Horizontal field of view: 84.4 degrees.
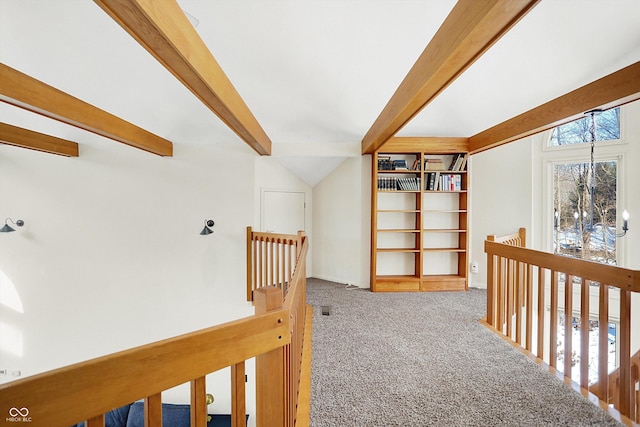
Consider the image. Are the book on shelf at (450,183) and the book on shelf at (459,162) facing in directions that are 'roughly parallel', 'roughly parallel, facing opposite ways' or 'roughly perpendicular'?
roughly parallel

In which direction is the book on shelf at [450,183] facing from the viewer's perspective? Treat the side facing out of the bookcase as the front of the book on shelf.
toward the camera

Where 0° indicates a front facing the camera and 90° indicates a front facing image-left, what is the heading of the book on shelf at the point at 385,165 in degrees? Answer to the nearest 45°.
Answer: approximately 0°

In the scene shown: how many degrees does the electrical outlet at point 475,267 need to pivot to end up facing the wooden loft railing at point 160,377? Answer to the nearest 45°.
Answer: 0° — it already faces it

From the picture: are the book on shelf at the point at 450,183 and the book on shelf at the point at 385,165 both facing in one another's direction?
no

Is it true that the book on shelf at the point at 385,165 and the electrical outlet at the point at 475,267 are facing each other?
no

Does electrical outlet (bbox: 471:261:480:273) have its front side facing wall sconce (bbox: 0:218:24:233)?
no

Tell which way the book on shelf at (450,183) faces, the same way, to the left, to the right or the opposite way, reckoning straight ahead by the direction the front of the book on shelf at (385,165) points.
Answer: the same way

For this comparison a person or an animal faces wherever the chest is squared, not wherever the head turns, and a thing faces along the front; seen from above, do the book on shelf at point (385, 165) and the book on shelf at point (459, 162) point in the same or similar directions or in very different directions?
same or similar directions

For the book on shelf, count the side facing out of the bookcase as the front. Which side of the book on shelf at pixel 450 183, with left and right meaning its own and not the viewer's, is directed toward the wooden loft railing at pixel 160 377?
front

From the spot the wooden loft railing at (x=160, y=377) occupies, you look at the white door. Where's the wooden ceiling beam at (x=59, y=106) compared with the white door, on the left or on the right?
left

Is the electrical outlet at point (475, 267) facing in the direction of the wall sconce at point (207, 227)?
no

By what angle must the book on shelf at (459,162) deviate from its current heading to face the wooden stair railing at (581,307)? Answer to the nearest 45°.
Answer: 0° — it already faces it
